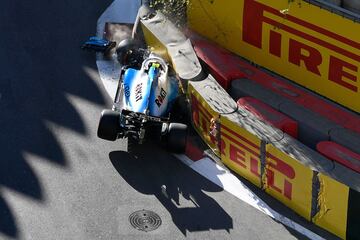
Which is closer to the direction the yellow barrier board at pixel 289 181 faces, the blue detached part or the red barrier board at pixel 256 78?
the blue detached part

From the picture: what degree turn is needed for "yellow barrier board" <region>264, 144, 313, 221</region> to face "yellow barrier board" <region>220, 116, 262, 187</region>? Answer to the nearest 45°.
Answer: approximately 90° to its right

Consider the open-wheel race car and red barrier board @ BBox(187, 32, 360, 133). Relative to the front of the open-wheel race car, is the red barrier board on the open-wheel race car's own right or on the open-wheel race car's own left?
on the open-wheel race car's own right

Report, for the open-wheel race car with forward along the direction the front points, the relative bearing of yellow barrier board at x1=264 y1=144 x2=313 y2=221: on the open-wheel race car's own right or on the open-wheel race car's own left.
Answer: on the open-wheel race car's own right

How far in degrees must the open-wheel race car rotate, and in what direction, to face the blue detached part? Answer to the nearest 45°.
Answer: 0° — it already faces it

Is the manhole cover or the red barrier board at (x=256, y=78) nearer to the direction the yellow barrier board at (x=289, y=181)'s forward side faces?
the manhole cover

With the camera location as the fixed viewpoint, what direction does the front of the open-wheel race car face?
facing away from the viewer

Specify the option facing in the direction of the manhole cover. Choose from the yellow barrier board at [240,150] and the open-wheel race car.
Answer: the yellow barrier board

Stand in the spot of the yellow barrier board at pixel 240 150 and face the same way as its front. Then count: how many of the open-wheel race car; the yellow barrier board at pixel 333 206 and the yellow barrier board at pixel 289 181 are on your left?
2

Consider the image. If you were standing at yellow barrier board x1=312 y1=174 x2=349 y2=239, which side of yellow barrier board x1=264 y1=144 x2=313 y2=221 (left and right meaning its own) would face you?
left

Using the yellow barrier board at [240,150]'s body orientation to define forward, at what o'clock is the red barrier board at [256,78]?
The red barrier board is roughly at 5 o'clock from the yellow barrier board.

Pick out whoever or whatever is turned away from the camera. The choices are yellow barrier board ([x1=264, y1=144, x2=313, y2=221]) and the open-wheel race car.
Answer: the open-wheel race car
